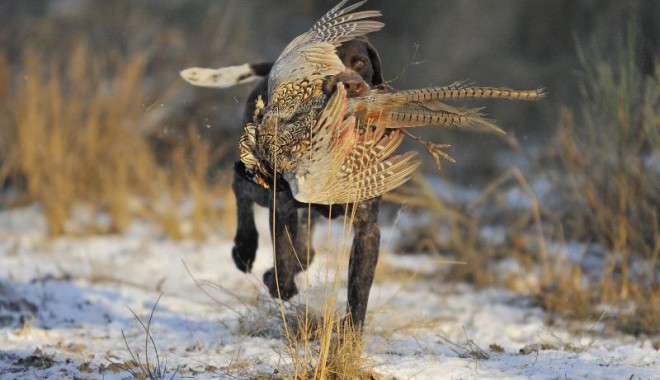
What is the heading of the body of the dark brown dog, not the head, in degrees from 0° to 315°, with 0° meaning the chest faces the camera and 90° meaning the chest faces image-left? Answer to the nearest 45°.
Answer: approximately 315°
